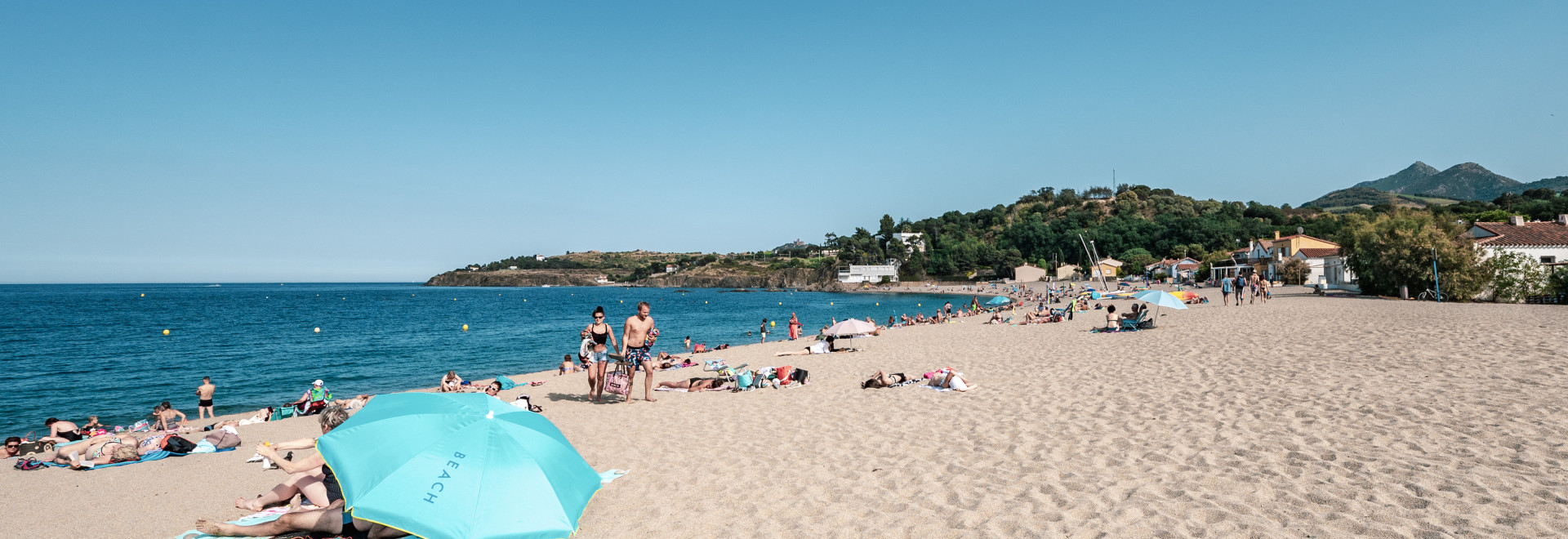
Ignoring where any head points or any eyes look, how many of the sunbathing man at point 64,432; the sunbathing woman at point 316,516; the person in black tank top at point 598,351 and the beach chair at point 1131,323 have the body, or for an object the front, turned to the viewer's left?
3

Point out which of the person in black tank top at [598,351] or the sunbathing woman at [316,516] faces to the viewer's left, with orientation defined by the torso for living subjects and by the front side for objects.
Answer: the sunbathing woman

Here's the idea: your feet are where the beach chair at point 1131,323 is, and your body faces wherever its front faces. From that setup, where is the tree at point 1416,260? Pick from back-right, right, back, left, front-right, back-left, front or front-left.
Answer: back-right

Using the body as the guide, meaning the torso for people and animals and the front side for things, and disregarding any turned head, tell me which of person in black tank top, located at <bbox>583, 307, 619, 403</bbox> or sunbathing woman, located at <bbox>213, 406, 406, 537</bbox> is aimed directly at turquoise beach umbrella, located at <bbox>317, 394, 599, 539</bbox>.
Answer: the person in black tank top

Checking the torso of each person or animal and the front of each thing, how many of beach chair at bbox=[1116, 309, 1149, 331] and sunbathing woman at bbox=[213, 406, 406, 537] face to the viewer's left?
2

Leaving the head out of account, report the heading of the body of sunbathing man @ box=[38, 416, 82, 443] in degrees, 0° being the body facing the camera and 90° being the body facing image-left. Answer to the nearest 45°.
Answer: approximately 90°

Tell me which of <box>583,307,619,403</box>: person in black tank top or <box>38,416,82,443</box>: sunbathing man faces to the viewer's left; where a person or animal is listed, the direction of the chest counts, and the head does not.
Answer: the sunbathing man

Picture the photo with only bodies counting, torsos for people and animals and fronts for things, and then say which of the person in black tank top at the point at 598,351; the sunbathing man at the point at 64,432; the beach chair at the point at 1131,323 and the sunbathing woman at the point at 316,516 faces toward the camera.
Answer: the person in black tank top

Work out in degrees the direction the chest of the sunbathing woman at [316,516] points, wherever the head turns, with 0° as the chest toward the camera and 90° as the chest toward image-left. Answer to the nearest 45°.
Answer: approximately 90°

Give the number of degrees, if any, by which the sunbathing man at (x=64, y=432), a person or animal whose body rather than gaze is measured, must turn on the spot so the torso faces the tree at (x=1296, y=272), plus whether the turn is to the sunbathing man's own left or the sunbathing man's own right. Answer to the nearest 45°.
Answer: approximately 180°

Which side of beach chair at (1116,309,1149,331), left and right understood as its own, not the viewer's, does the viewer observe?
left
